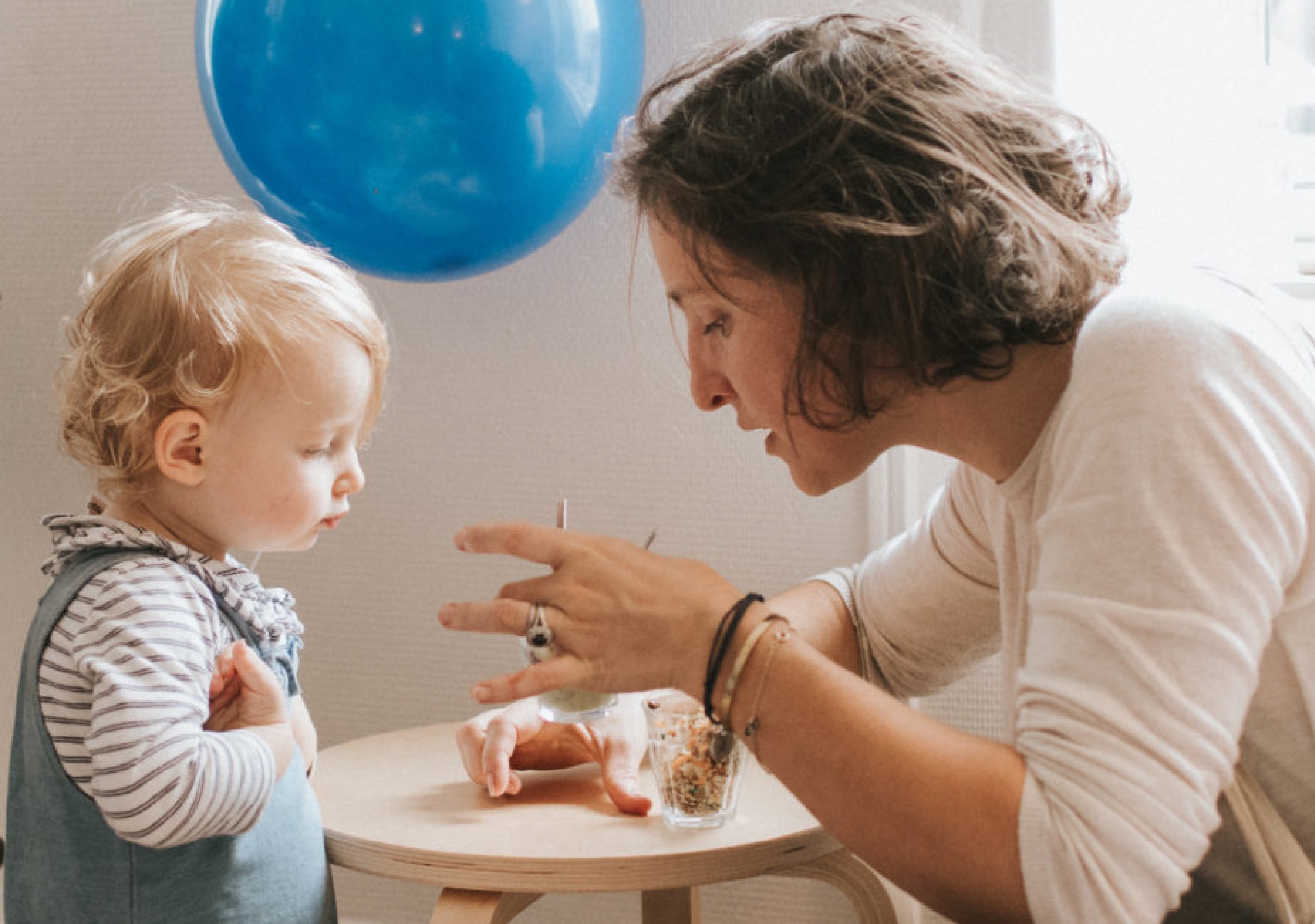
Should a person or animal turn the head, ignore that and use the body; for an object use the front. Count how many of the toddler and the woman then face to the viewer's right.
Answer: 1

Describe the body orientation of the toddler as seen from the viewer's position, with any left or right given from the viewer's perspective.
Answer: facing to the right of the viewer

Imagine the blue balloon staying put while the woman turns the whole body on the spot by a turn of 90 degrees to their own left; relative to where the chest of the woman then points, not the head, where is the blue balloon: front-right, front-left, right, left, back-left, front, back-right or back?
back-right

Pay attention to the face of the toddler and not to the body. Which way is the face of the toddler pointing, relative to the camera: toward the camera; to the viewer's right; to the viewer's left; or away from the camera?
to the viewer's right

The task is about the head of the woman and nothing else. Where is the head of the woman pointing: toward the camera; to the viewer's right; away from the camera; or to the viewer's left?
to the viewer's left

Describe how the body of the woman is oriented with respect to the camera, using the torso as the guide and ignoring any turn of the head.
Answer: to the viewer's left

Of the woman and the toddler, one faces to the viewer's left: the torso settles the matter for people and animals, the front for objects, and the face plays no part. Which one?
the woman
